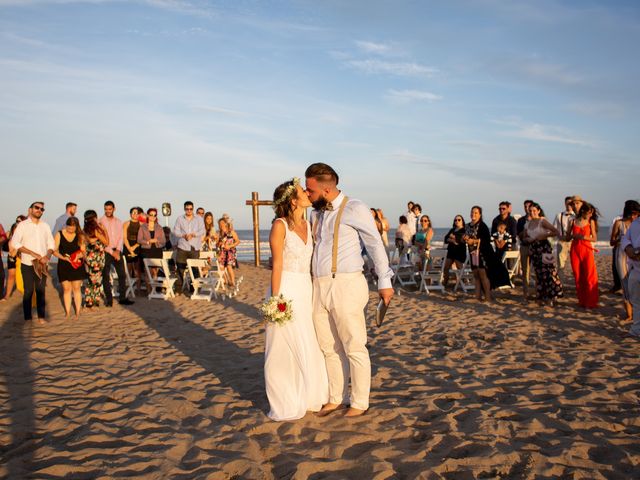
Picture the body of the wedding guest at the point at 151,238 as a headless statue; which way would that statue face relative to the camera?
toward the camera

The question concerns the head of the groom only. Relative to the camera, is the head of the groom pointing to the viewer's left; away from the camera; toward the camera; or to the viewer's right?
to the viewer's left

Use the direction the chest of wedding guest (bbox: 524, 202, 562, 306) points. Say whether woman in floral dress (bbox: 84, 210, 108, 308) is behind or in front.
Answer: in front

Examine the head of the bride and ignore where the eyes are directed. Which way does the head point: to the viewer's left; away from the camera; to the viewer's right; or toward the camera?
to the viewer's right

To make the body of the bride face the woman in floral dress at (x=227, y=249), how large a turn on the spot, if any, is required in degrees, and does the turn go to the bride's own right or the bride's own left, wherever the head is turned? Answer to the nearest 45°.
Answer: approximately 135° to the bride's own left

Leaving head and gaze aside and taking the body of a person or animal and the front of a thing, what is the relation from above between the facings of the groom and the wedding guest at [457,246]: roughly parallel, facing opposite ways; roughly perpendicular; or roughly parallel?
roughly parallel

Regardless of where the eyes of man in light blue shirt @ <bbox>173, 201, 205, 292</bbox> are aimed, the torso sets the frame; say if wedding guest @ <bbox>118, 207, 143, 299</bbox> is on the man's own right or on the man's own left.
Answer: on the man's own right

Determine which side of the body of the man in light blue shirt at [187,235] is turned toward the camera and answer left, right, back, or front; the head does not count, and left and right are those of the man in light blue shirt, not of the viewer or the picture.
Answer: front

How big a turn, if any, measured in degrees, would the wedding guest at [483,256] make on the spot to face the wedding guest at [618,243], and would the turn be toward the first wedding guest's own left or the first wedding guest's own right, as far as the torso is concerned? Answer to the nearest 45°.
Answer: approximately 90° to the first wedding guest's own left

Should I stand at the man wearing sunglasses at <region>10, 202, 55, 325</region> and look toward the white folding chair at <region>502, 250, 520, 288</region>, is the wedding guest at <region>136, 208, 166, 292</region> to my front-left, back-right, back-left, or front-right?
front-left

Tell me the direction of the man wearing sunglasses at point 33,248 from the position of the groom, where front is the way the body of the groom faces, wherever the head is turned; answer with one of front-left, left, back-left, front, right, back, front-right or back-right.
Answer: right

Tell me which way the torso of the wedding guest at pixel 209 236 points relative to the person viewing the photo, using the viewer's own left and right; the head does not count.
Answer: facing the viewer

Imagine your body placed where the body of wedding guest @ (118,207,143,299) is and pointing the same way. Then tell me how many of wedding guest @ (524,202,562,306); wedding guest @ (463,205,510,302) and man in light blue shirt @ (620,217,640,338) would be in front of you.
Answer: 3

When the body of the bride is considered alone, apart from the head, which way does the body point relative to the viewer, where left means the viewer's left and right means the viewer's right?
facing the viewer and to the right of the viewer

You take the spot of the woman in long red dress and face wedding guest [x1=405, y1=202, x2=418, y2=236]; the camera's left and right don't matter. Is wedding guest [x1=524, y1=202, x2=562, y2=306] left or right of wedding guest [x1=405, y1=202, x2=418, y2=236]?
left

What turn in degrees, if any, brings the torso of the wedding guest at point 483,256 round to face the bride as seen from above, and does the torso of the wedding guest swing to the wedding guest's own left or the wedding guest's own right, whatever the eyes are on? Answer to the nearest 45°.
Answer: approximately 45° to the wedding guest's own left

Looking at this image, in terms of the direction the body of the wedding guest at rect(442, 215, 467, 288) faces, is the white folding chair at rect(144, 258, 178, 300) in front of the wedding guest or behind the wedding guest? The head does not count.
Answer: in front

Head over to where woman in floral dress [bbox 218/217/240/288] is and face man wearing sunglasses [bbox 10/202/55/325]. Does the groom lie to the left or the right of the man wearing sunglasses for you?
left
